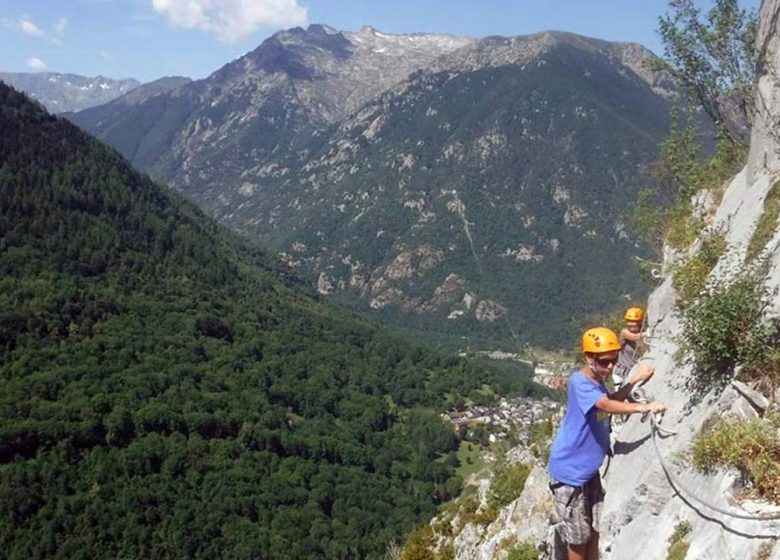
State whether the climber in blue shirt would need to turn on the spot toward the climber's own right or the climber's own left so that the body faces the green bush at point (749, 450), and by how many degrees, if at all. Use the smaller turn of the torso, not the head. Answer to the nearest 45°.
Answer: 0° — they already face it

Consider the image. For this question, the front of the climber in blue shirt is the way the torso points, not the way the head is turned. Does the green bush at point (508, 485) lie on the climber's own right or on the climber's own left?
on the climber's own left

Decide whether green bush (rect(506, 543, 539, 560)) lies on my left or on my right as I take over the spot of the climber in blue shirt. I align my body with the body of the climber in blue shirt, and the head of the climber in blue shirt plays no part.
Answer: on my left

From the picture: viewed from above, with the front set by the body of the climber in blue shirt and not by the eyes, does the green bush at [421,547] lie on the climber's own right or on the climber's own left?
on the climber's own left

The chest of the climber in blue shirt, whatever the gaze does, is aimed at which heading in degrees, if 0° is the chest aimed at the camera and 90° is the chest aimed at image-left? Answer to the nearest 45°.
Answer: approximately 270°

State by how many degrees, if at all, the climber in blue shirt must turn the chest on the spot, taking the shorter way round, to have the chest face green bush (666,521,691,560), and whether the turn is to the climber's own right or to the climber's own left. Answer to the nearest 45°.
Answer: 0° — they already face it
